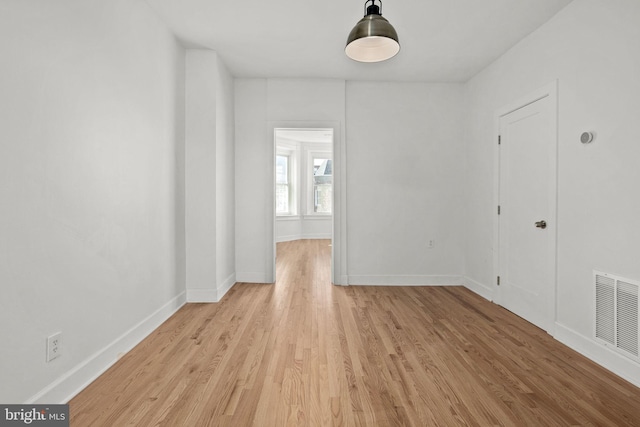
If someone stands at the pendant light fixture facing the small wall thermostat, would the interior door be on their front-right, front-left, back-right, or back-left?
front-left

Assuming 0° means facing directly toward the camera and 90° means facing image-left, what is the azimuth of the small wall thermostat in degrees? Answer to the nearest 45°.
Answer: approximately 45°

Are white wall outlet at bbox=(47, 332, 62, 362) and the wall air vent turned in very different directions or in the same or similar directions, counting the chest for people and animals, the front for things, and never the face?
very different directions

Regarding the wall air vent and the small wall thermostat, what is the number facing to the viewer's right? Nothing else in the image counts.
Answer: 0

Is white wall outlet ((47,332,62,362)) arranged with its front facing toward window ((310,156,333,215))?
no

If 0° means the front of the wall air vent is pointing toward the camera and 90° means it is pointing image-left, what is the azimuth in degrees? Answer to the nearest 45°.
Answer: approximately 45°

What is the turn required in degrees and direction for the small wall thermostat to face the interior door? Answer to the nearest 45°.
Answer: approximately 90° to its right

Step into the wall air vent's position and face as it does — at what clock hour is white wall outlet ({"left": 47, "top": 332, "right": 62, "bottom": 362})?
The white wall outlet is roughly at 12 o'clock from the wall air vent.

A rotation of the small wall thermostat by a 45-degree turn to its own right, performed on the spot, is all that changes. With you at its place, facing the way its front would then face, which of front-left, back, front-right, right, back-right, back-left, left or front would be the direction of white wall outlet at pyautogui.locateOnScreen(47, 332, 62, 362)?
front-left

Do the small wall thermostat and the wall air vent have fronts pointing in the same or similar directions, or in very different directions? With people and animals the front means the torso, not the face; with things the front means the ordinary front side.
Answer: same or similar directions

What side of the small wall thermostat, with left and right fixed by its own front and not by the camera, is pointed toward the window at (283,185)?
right

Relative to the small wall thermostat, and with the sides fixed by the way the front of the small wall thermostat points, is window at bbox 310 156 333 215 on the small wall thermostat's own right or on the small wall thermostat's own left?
on the small wall thermostat's own right

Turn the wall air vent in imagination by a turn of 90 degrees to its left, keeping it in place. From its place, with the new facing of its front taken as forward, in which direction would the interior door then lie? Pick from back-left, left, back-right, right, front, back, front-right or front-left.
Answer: back

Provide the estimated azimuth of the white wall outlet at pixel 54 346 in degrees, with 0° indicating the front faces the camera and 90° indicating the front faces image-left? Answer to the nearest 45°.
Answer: approximately 315°

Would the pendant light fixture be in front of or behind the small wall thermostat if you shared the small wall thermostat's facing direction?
in front
